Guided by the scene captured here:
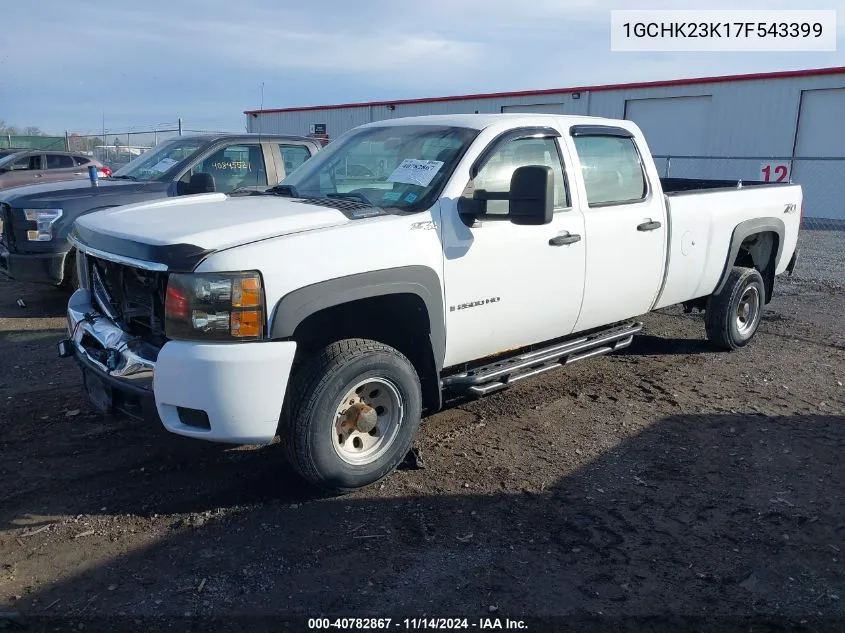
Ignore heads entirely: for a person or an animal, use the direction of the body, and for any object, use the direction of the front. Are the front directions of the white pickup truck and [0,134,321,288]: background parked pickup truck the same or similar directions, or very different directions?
same or similar directions

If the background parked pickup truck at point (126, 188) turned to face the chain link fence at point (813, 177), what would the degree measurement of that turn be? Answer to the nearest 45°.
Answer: approximately 180°

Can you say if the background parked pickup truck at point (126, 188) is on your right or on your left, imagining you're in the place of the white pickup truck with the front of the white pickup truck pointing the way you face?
on your right

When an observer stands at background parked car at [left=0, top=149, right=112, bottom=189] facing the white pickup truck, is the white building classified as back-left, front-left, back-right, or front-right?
front-left

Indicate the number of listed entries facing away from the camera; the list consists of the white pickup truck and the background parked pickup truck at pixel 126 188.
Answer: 0

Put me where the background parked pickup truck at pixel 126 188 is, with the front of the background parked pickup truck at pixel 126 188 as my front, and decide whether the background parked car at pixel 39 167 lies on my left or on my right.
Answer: on my right

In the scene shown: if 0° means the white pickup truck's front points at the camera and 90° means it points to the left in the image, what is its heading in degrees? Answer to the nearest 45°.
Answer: approximately 45°

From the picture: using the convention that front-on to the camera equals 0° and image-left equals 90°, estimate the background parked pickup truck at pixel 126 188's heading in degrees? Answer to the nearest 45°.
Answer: approximately 45°

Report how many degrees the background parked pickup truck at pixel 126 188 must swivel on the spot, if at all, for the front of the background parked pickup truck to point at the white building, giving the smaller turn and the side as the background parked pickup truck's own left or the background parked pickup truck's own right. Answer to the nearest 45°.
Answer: approximately 180°
